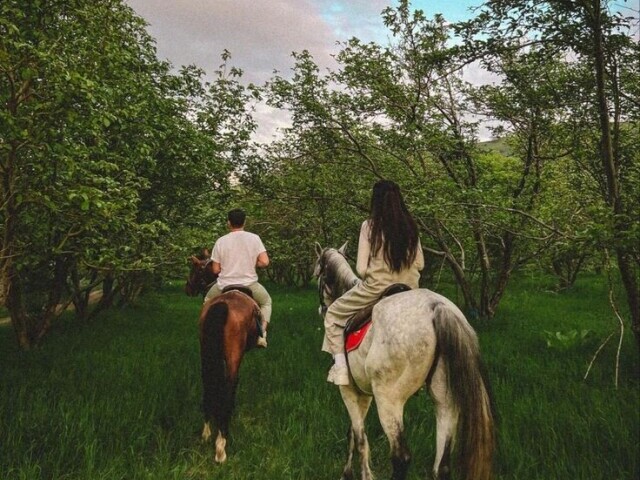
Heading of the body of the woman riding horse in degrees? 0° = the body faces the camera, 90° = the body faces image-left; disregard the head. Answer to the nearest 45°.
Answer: approximately 135°

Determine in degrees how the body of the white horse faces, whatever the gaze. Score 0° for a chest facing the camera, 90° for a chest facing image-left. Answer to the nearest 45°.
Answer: approximately 135°

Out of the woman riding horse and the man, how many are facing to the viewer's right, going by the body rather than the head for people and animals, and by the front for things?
0

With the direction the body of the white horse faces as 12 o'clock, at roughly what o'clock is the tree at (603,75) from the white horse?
The tree is roughly at 3 o'clock from the white horse.

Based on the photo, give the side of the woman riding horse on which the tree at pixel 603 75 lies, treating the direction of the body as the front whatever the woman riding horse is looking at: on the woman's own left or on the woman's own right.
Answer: on the woman's own right

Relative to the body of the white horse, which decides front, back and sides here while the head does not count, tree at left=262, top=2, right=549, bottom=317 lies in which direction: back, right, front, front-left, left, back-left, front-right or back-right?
front-right

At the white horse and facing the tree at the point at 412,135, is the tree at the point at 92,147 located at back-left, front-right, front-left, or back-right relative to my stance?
front-left

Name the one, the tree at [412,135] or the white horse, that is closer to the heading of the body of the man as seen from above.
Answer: the tree

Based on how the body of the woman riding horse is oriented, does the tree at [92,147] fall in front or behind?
in front

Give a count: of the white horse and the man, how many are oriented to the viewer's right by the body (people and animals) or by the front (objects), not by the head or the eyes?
0

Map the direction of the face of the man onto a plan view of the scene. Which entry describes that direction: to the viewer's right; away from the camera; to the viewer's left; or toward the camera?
away from the camera

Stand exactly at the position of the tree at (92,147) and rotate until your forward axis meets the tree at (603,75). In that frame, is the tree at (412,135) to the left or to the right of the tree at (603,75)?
left

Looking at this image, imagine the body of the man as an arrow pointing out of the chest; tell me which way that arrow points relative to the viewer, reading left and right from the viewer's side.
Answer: facing away from the viewer
